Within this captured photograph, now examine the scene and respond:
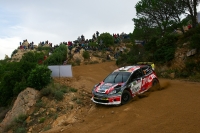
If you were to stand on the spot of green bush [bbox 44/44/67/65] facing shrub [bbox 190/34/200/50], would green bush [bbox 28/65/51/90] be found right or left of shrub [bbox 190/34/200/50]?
right

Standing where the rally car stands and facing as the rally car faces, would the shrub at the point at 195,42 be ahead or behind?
behind

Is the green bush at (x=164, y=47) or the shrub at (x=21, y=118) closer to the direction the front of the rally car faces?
the shrub

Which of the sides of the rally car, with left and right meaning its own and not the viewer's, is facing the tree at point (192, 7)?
back

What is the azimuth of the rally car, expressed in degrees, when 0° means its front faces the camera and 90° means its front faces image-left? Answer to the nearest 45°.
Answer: approximately 45°

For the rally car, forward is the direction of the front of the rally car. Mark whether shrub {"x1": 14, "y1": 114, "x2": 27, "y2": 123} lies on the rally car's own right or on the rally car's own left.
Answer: on the rally car's own right

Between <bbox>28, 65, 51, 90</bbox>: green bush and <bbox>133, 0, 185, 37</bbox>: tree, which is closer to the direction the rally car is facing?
the green bush

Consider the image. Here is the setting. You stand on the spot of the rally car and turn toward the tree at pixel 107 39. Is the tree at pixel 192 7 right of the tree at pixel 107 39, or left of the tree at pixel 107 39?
right

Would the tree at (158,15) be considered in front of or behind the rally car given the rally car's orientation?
behind

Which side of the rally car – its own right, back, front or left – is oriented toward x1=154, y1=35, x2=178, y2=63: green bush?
back
